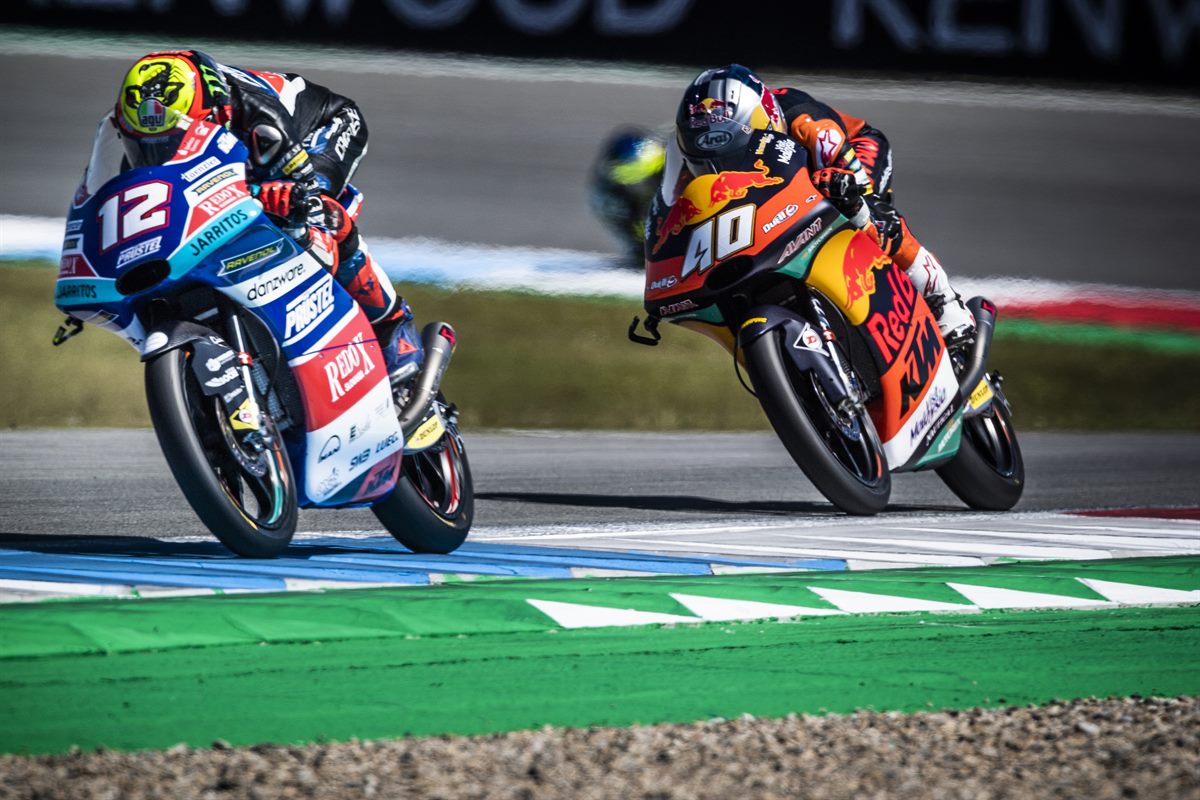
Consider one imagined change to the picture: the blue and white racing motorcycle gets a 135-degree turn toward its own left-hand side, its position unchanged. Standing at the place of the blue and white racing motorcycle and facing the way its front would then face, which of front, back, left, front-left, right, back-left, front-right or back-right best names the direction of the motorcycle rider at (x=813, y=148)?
front-left

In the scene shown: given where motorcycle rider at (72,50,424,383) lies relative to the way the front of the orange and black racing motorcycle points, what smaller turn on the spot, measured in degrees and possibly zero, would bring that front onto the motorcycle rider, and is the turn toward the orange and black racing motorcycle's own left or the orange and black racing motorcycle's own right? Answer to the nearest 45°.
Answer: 0° — it already faces them

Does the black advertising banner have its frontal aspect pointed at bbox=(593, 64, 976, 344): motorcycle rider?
yes

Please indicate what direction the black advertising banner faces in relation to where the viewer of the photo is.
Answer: facing the viewer

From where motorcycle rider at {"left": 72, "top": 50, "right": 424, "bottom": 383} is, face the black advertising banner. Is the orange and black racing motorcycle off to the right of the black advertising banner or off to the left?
right

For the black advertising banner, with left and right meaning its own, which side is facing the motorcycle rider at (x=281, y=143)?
front

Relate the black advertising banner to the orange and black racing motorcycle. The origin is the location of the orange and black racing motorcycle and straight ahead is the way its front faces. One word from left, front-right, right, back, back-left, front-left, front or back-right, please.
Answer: back-right

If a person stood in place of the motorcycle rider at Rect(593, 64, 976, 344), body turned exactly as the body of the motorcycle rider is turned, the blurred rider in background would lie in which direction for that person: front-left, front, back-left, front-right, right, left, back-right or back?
back-right

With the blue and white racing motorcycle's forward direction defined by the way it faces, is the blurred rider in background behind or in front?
behind

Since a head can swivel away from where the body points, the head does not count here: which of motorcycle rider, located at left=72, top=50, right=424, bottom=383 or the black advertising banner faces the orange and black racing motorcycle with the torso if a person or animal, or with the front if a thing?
the black advertising banner

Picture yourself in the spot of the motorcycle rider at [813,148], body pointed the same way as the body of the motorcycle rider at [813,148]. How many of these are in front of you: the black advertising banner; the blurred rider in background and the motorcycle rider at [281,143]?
1

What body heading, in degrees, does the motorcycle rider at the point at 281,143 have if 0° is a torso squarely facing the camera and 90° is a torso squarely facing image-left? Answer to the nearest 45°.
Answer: approximately 45°

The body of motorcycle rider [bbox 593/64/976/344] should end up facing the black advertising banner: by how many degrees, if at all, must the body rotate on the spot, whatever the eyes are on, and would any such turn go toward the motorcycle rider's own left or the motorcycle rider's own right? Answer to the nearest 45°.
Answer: approximately 135° to the motorcycle rider's own right

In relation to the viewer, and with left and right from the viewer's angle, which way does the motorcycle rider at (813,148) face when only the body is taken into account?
facing the viewer and to the left of the viewer
